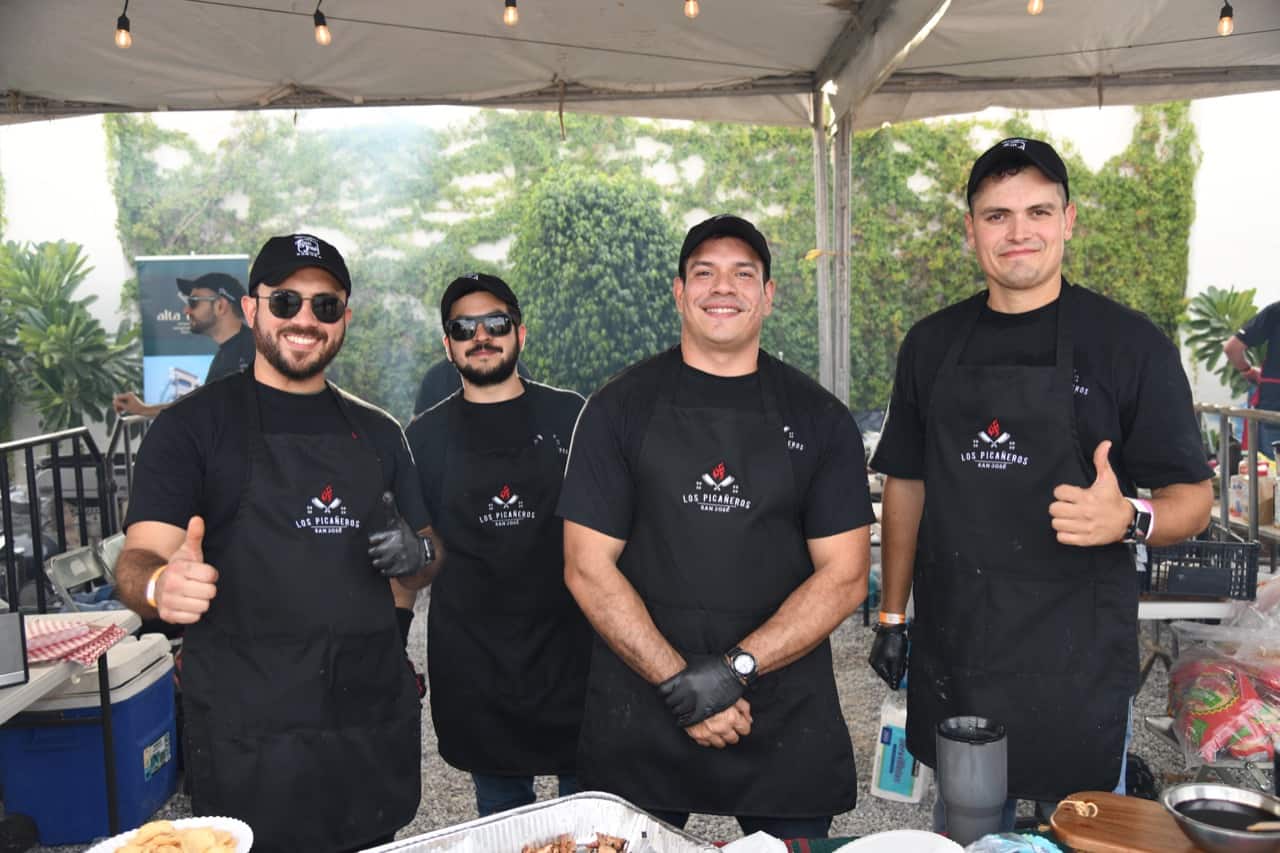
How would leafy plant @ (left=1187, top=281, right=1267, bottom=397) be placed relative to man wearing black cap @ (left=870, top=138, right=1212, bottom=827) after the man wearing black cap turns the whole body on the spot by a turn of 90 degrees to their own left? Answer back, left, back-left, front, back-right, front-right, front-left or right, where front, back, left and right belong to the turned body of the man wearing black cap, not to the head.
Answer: left

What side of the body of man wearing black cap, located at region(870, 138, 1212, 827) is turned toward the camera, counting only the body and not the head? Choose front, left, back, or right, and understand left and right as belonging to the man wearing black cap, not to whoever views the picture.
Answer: front

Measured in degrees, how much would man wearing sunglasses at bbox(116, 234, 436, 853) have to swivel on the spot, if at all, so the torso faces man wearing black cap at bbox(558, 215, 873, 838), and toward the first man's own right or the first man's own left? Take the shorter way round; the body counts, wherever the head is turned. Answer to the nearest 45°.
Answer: approximately 90° to the first man's own left

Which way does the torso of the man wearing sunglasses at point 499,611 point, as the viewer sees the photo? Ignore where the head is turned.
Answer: toward the camera

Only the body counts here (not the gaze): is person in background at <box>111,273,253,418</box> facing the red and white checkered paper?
no

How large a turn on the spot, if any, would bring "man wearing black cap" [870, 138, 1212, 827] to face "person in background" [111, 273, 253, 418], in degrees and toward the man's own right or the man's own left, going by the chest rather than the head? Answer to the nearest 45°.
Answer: approximately 135° to the man's own right

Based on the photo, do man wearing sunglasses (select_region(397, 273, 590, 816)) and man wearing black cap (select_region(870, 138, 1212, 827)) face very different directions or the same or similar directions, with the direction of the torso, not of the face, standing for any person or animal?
same or similar directions

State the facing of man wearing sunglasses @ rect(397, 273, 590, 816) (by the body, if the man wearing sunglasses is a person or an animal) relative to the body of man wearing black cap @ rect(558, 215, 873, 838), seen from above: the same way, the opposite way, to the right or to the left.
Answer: the same way

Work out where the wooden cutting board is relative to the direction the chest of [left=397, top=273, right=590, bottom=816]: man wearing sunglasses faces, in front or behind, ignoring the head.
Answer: in front

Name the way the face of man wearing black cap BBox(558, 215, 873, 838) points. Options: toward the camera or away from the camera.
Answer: toward the camera

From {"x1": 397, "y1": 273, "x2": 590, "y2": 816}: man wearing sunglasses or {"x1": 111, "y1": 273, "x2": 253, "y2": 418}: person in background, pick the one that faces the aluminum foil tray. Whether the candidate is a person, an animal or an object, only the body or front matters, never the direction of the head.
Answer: the man wearing sunglasses

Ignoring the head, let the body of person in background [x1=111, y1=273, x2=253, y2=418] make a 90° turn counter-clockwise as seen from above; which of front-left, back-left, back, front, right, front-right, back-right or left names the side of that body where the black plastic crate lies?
front-left

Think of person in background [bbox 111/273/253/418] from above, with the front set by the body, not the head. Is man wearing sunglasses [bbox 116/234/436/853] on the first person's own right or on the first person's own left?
on the first person's own left

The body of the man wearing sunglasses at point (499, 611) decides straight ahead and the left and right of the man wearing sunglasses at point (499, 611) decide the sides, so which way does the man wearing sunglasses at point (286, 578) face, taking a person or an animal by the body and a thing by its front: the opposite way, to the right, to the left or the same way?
the same way
